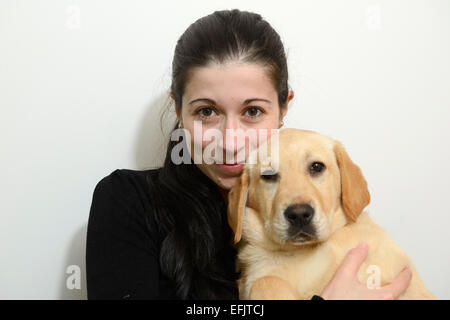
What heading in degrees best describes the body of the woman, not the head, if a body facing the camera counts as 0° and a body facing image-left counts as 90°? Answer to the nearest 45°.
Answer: approximately 0°

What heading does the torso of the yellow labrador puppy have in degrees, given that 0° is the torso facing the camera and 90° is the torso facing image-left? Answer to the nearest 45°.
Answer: approximately 0°
